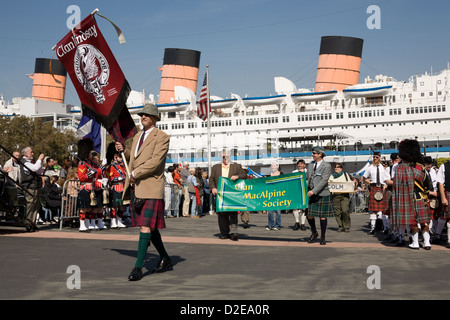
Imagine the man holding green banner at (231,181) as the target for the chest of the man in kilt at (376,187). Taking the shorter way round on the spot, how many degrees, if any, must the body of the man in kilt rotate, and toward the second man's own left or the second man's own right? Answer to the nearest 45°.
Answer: approximately 45° to the second man's own right

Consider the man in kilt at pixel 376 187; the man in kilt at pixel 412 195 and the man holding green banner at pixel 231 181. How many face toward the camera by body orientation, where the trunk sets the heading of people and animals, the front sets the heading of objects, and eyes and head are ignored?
2

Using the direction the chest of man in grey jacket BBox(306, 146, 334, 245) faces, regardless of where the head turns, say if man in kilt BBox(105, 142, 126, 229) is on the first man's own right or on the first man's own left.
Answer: on the first man's own right

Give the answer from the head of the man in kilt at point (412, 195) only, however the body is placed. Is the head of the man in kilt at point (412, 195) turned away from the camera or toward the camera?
away from the camera

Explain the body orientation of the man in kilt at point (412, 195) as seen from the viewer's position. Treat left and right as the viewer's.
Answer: facing away from the viewer and to the right of the viewer

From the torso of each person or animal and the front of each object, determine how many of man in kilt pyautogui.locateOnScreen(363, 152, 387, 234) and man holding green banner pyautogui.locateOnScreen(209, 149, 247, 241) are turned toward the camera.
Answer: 2

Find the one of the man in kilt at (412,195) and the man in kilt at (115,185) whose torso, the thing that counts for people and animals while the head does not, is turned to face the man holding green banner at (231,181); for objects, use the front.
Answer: the man in kilt at (115,185)

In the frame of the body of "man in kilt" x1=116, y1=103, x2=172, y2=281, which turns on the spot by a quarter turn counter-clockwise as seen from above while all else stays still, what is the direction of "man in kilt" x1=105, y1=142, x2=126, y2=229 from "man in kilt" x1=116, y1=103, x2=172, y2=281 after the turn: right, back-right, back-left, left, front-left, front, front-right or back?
back-left
